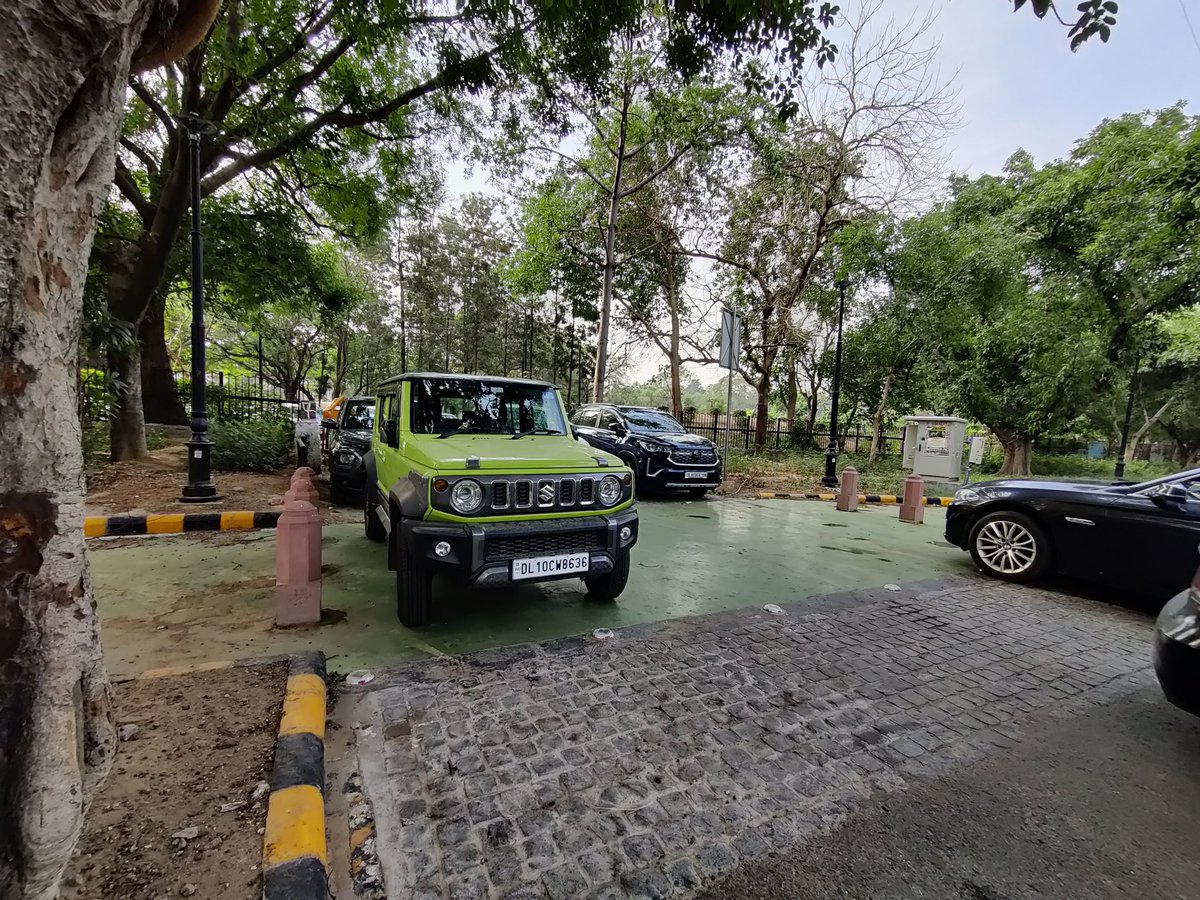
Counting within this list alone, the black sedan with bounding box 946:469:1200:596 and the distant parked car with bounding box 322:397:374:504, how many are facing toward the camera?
1

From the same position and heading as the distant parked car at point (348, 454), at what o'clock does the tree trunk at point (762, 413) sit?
The tree trunk is roughly at 8 o'clock from the distant parked car.

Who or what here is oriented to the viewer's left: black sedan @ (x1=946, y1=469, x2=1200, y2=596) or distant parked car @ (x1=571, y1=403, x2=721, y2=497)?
the black sedan

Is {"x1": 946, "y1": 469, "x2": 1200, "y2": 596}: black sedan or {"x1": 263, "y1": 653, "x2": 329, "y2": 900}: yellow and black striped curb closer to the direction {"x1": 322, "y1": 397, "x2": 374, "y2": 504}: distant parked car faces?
the yellow and black striped curb

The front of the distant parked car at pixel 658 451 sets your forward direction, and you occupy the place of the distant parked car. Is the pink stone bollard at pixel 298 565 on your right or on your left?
on your right

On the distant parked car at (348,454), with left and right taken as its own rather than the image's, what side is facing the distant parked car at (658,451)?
left

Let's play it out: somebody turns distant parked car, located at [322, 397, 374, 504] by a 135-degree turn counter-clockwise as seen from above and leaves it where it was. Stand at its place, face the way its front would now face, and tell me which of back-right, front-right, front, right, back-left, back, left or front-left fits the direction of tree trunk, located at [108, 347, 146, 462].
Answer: left

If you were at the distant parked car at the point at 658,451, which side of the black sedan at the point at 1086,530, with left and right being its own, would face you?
front

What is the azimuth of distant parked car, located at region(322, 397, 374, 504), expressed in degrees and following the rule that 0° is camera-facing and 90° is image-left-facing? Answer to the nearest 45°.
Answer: approximately 0°

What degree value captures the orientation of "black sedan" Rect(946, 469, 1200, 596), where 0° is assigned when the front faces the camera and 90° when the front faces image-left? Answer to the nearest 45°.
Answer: approximately 90°
